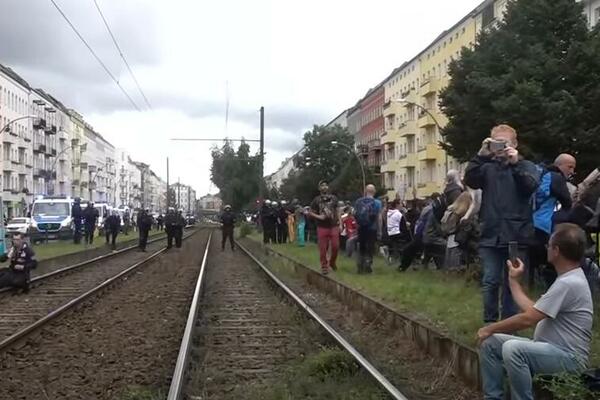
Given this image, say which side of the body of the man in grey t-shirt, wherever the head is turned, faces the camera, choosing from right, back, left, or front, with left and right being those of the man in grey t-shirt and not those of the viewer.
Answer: left

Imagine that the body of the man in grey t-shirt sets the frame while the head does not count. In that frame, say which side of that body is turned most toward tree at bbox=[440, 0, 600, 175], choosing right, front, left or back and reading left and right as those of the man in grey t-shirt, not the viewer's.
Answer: right

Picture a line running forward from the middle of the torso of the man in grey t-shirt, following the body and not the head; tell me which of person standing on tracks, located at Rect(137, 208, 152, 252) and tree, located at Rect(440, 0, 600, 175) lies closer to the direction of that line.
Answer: the person standing on tracks

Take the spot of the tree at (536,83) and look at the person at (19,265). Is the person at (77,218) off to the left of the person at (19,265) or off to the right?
right
